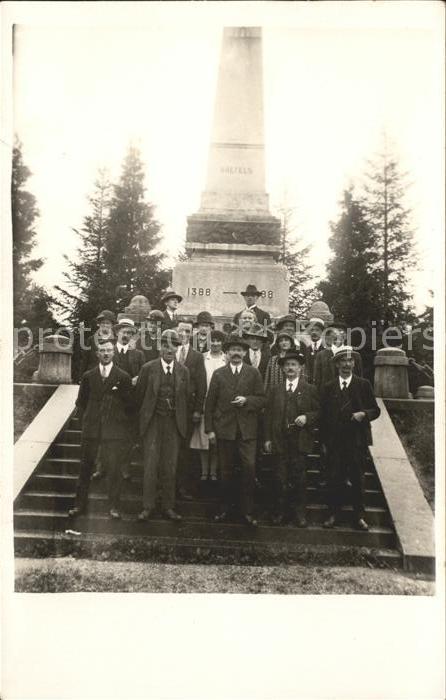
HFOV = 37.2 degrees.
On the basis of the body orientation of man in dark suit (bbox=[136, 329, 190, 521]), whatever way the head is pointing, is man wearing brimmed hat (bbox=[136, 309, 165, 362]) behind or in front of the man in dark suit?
behind

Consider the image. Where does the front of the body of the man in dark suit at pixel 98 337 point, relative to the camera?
toward the camera

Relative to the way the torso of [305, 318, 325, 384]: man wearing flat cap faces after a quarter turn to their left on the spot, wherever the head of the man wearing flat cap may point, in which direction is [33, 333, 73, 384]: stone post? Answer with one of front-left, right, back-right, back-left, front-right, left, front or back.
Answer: back

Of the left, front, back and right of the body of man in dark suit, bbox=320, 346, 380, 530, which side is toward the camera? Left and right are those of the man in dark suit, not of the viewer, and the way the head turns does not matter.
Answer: front

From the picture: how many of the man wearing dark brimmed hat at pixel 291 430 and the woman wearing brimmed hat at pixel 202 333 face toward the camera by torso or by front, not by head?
2

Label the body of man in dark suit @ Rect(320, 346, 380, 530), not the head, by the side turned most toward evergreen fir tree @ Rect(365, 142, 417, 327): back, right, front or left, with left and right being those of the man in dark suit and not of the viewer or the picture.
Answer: back

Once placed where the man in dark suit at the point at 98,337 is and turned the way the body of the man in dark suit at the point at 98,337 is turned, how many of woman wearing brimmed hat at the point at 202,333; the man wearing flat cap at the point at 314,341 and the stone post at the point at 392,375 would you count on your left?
3

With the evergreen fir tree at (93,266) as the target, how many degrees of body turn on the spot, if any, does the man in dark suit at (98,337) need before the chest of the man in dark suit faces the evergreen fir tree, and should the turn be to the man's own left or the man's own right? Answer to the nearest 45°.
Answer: approximately 180°

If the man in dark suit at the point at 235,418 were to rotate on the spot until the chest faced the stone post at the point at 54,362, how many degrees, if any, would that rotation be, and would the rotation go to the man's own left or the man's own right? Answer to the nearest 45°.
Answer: approximately 135° to the man's own right

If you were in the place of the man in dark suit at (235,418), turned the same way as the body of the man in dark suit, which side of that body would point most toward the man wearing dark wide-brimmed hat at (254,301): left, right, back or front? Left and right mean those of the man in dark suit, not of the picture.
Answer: back

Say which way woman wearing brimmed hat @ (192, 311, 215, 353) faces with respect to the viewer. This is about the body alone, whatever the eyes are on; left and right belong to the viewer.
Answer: facing the viewer

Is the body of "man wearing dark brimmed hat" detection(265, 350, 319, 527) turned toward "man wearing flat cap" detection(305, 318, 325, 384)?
no

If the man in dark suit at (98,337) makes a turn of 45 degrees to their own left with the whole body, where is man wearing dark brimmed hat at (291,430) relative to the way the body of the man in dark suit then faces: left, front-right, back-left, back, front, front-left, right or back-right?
front

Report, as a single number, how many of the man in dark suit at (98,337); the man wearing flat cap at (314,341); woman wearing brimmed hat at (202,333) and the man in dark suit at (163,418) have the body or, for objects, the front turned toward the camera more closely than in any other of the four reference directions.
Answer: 4

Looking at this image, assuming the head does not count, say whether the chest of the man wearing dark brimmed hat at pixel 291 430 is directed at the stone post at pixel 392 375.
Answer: no

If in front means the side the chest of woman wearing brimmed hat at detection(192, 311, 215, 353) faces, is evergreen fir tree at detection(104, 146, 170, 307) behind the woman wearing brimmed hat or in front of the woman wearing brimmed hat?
behind

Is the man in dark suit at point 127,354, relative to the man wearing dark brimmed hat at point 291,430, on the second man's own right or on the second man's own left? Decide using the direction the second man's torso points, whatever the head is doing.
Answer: on the second man's own right

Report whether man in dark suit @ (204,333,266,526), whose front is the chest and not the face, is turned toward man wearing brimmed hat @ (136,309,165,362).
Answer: no

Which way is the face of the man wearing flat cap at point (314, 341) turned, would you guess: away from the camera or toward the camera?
toward the camera

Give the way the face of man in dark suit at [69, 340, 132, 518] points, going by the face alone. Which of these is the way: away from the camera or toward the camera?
toward the camera
